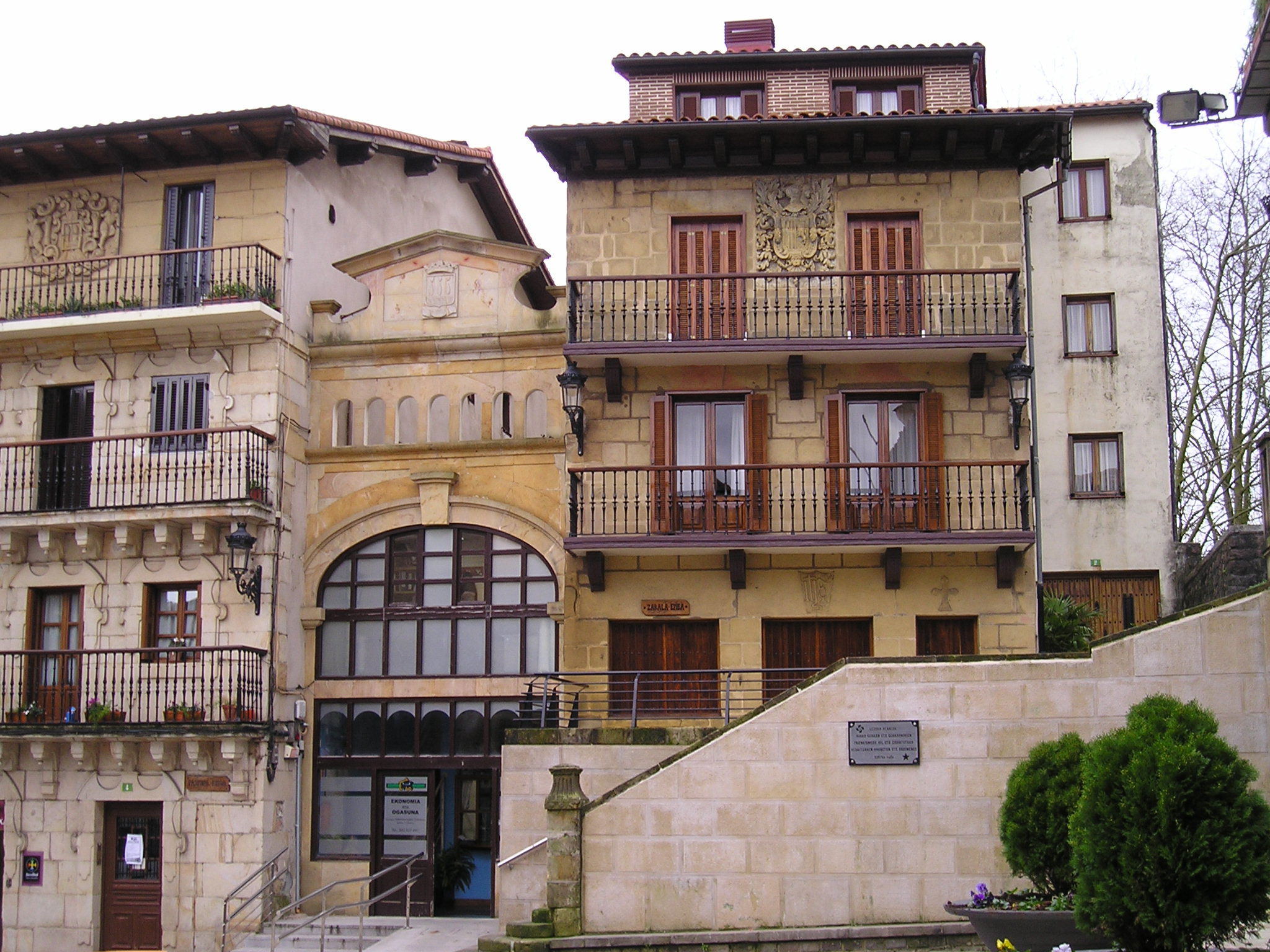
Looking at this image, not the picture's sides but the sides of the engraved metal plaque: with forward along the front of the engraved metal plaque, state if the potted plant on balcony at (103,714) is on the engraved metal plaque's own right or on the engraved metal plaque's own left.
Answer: on the engraved metal plaque's own right

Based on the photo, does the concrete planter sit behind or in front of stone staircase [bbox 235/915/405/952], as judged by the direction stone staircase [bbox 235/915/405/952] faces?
in front

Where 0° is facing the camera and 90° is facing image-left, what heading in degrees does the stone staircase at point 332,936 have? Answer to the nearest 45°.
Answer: approximately 0°

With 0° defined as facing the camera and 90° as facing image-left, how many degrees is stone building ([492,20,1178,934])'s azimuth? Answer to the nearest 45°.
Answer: approximately 0°

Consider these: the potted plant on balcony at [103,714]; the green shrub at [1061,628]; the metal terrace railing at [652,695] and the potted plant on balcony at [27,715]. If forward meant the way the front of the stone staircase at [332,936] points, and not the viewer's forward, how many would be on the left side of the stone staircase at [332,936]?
2
